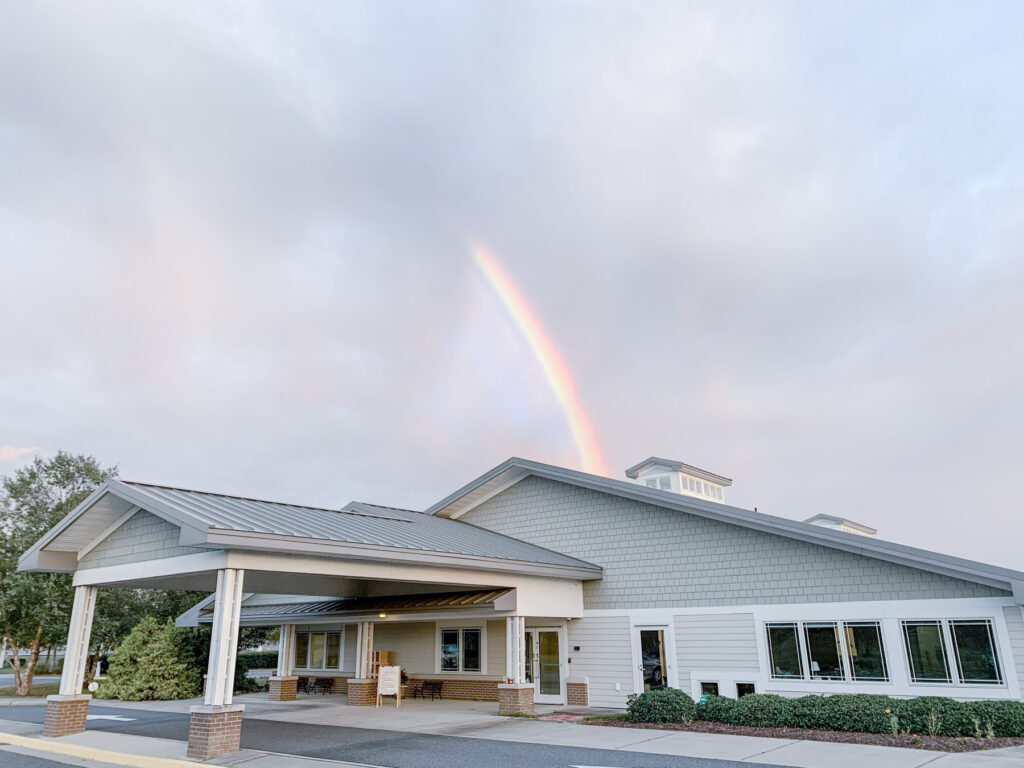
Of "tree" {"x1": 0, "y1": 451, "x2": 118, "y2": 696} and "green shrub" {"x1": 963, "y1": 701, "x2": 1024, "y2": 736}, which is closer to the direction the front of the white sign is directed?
the green shrub

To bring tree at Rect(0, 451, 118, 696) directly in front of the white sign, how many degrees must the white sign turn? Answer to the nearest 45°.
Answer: approximately 135° to its right

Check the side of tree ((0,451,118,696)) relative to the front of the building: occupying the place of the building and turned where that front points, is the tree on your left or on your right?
on your right

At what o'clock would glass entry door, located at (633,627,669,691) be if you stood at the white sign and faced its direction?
The glass entry door is roughly at 10 o'clock from the white sign.

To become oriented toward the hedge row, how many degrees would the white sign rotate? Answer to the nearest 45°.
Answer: approximately 45° to its left

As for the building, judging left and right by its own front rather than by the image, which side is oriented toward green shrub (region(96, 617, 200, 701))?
right

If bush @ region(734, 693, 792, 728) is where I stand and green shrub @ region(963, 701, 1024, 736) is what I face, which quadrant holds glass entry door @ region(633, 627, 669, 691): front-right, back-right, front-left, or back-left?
back-left

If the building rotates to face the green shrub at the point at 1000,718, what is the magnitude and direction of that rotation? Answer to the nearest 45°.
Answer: approximately 90° to its left

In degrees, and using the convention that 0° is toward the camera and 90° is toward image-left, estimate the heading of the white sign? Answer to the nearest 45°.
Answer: approximately 0°

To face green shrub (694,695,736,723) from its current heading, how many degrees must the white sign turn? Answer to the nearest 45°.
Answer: approximately 45° to its left
